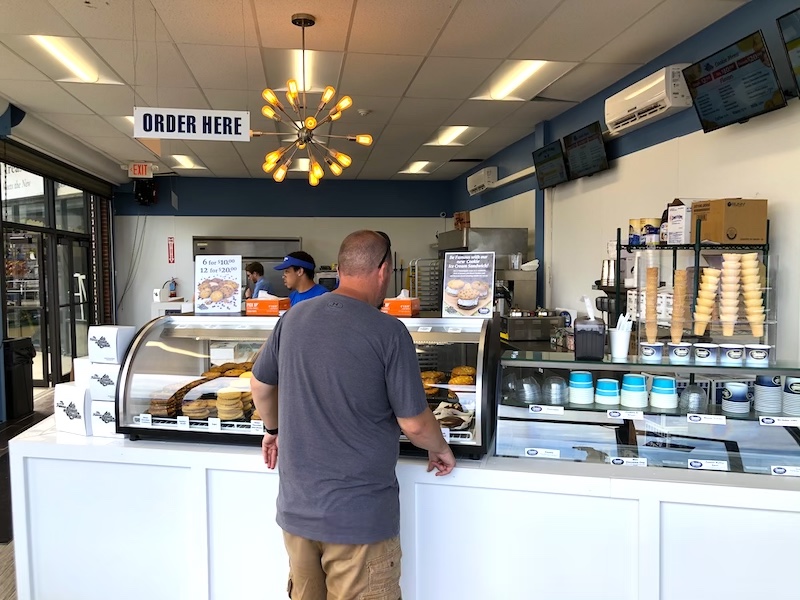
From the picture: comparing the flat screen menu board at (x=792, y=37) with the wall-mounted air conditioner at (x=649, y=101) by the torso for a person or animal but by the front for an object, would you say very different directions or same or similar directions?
same or similar directions

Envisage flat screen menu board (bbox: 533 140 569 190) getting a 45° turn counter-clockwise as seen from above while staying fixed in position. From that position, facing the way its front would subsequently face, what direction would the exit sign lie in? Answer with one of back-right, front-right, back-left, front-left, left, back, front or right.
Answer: right

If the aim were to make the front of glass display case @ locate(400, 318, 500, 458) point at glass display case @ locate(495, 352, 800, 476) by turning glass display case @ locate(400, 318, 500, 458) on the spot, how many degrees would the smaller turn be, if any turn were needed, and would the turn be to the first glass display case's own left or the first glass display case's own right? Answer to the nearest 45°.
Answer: approximately 90° to the first glass display case's own left

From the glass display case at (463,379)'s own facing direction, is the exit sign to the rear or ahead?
to the rear

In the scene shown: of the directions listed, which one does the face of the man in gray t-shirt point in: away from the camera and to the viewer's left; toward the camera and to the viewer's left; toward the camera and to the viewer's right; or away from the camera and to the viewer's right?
away from the camera and to the viewer's right

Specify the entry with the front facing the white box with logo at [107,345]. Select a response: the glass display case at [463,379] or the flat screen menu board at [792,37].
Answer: the flat screen menu board

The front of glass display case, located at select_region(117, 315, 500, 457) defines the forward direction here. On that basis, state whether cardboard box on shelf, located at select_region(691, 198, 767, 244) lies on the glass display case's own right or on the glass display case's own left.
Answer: on the glass display case's own left

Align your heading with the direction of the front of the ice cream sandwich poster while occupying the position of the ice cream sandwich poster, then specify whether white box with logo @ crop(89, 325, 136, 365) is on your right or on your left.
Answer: on your right

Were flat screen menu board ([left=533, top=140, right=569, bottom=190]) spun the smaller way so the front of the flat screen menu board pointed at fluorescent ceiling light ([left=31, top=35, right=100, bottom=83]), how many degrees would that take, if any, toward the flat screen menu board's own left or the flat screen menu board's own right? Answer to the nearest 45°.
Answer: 0° — it already faces it

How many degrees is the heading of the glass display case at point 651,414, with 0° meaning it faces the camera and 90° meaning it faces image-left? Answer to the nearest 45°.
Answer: approximately 0°

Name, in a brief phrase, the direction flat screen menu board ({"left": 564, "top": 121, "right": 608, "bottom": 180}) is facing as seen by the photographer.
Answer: facing the viewer and to the left of the viewer

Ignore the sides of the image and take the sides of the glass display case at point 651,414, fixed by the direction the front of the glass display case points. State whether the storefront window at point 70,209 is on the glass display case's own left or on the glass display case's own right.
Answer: on the glass display case's own right

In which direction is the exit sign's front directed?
toward the camera

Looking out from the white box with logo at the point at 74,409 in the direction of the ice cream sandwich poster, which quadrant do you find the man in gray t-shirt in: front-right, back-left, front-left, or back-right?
front-right

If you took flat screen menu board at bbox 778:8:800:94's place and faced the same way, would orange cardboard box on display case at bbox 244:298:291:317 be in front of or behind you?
in front
